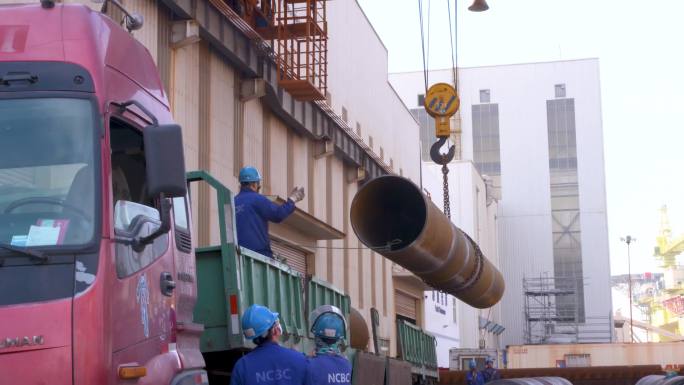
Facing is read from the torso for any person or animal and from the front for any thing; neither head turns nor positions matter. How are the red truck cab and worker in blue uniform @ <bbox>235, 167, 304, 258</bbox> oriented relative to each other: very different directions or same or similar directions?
very different directions

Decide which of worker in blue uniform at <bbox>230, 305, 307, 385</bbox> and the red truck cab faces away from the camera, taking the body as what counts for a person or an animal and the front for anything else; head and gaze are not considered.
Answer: the worker in blue uniform

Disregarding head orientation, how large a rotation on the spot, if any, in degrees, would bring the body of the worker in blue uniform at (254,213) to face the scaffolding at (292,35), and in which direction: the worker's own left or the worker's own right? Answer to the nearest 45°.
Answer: approximately 45° to the worker's own left

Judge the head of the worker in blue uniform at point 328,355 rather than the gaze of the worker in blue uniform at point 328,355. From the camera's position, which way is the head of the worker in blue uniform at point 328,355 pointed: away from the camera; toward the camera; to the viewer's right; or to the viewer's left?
away from the camera

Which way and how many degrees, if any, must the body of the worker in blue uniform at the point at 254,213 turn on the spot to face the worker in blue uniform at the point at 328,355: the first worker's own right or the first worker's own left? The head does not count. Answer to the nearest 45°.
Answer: approximately 135° to the first worker's own right

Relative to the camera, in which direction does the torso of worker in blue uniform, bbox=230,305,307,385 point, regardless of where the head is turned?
away from the camera

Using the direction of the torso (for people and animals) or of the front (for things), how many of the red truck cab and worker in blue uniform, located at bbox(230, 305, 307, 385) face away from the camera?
1

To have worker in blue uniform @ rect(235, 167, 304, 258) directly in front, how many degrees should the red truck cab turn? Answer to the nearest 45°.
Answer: approximately 135° to its right

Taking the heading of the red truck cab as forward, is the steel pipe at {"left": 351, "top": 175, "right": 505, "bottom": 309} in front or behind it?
behind

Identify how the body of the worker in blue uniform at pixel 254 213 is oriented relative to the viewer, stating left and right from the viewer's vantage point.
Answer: facing away from the viewer and to the right of the viewer

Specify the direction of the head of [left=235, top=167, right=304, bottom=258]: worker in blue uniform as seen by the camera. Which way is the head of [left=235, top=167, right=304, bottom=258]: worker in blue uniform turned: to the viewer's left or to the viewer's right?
to the viewer's right
